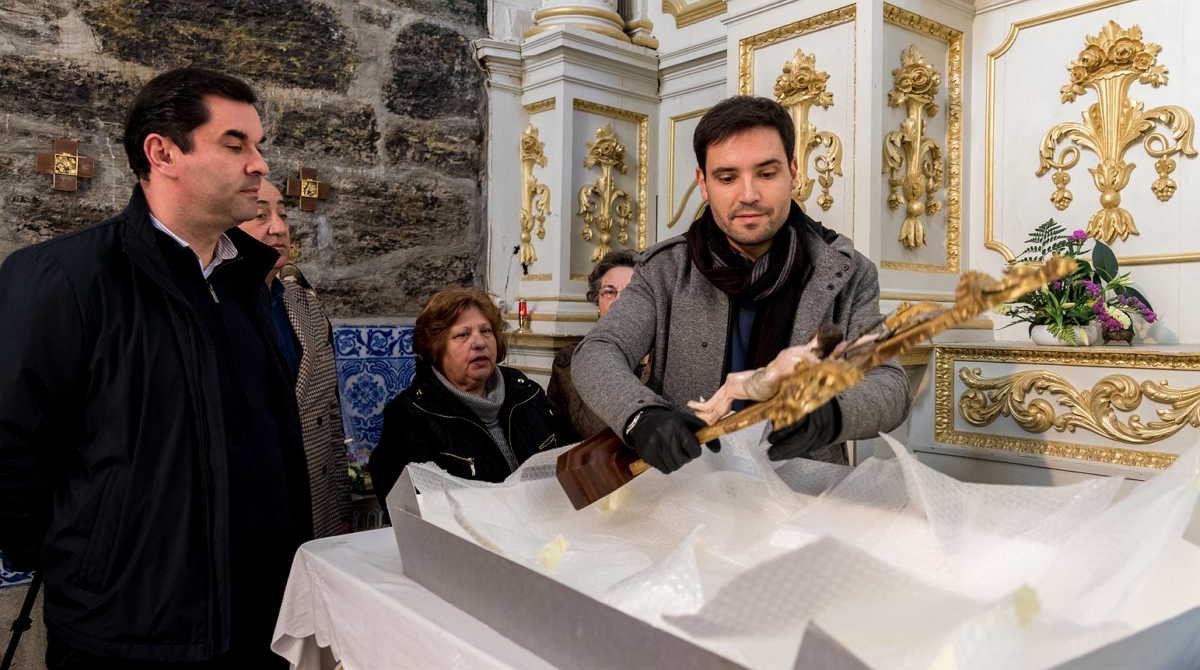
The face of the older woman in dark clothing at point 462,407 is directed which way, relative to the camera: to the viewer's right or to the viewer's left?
to the viewer's right

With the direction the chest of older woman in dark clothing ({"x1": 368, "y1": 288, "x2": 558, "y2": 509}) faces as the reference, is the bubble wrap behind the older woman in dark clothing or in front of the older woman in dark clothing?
in front

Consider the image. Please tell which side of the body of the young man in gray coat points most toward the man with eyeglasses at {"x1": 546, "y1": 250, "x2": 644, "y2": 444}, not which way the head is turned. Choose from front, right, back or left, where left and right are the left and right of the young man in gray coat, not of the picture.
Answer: back

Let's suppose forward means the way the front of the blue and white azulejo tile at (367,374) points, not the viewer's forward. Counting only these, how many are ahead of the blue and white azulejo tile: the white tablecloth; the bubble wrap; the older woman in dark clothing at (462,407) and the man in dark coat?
4

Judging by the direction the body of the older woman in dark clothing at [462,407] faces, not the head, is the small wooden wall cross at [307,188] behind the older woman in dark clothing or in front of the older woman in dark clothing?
behind

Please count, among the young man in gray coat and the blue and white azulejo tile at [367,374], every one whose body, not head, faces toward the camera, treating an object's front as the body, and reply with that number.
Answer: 2

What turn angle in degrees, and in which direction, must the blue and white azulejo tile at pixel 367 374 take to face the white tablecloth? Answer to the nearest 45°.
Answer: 0° — it already faces it

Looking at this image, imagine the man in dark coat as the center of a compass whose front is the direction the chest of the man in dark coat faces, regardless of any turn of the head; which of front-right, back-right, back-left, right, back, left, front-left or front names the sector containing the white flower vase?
front-left
